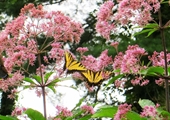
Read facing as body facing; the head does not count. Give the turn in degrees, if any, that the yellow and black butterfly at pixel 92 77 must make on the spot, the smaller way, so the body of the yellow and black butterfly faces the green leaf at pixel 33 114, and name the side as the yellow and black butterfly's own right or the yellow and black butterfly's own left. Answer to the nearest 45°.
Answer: approximately 90° to the yellow and black butterfly's own left

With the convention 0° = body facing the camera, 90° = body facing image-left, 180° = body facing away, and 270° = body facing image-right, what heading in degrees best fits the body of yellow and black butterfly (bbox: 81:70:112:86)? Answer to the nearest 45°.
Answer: approximately 180°

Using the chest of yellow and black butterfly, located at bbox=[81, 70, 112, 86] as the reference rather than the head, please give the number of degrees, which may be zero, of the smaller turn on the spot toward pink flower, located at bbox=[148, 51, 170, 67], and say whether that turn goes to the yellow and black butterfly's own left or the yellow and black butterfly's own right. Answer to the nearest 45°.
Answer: approximately 135° to the yellow and black butterfly's own right

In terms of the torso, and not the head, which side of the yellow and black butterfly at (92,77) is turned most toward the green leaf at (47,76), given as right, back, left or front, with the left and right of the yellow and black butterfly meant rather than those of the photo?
left
